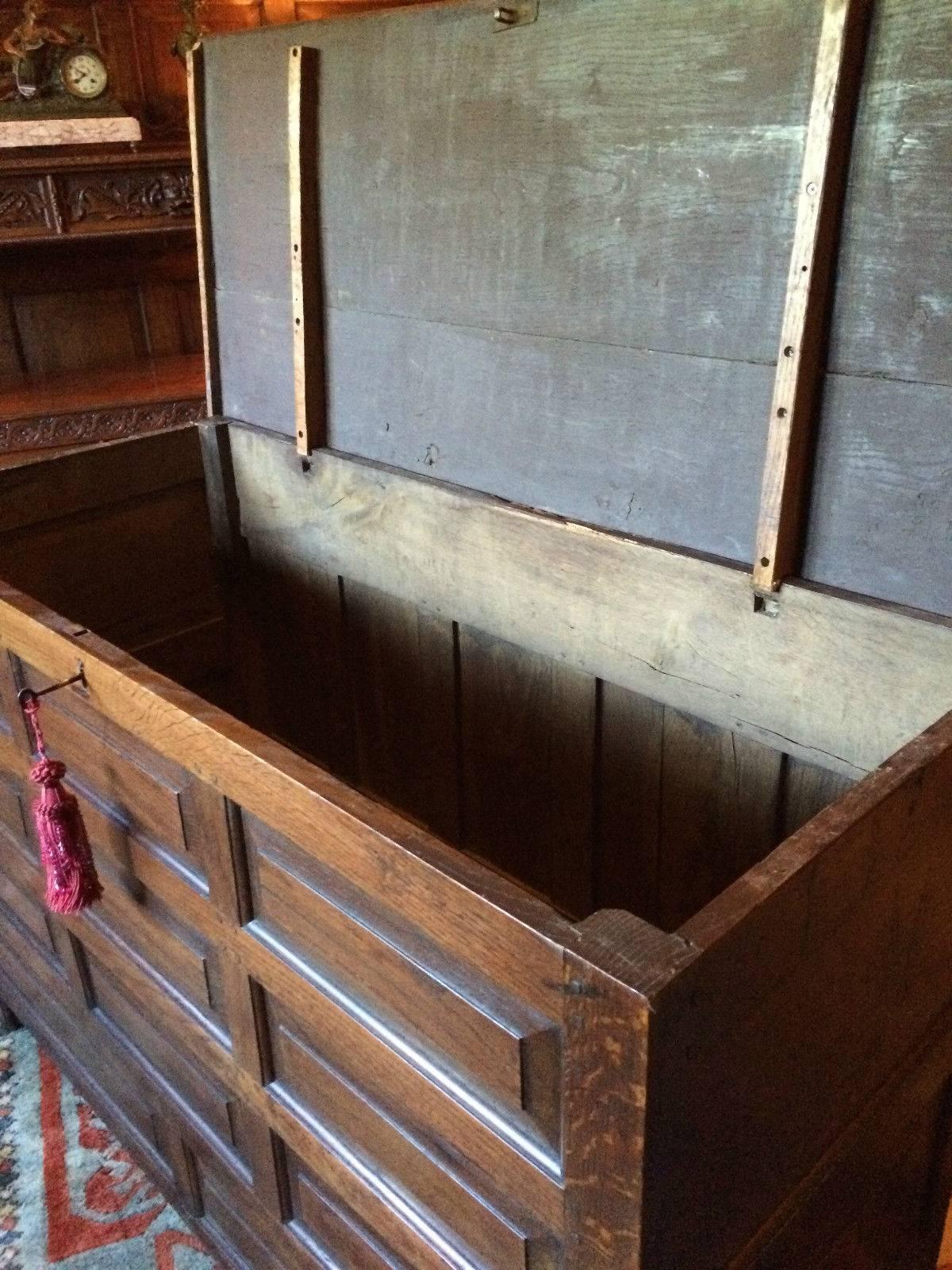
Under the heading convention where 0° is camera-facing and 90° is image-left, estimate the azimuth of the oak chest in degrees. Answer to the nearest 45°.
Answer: approximately 45°
